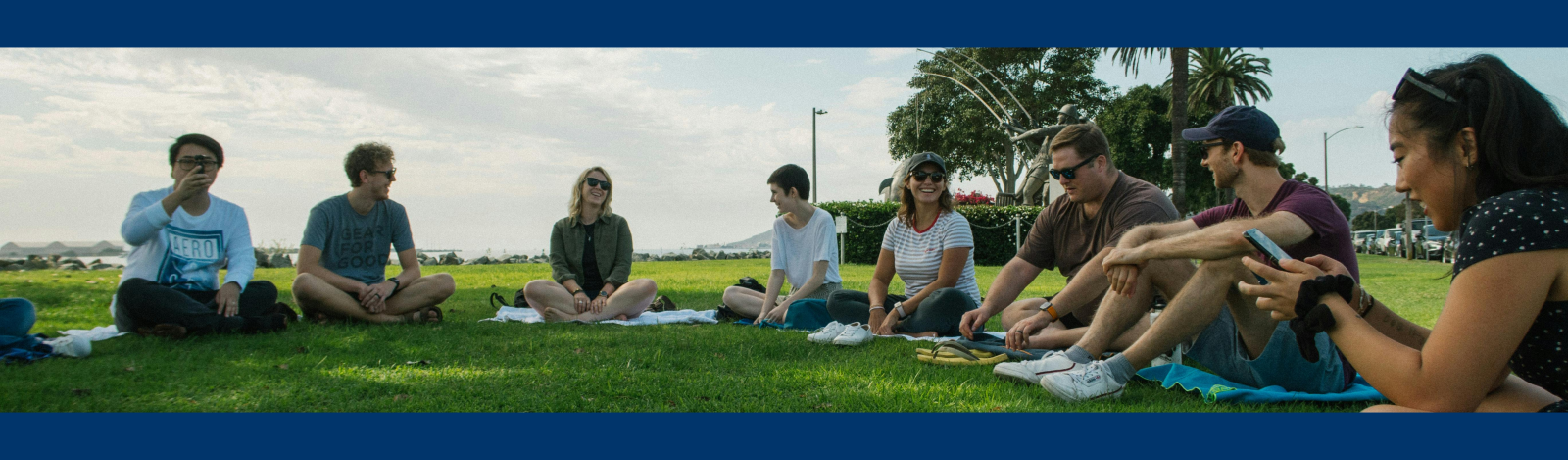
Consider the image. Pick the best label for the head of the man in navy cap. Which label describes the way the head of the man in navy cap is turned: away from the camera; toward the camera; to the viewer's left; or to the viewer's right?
to the viewer's left

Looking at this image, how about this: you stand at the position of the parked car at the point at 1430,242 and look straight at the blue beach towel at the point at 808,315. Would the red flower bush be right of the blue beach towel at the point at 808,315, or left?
right

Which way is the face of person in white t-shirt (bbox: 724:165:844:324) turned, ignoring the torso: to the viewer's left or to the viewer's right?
to the viewer's left

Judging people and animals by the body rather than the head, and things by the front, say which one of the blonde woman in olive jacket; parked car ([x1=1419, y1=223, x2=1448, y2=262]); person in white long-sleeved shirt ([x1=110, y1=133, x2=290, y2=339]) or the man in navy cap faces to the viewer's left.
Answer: the man in navy cap

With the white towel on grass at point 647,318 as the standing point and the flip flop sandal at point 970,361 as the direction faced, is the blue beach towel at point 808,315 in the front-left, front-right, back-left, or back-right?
front-left

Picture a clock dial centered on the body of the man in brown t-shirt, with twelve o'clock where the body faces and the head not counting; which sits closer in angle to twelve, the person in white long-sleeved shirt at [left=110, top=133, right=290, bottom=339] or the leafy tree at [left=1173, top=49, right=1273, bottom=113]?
the person in white long-sleeved shirt

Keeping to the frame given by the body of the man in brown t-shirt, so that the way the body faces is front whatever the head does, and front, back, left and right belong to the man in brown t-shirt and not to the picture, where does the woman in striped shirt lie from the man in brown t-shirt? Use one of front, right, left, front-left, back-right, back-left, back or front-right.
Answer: right

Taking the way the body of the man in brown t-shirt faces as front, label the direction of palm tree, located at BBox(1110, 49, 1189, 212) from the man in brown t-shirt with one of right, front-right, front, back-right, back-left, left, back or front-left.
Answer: back-right

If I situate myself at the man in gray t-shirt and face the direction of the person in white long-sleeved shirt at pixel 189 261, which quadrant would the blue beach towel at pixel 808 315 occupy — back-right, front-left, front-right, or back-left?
back-left

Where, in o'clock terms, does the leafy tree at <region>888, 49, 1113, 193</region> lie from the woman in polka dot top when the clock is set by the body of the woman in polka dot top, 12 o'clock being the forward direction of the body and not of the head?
The leafy tree is roughly at 2 o'clock from the woman in polka dot top.

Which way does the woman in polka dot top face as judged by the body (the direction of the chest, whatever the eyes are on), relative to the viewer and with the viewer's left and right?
facing to the left of the viewer

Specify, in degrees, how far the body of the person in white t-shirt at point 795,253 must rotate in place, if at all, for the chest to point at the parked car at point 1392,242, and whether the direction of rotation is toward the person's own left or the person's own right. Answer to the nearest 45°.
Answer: approximately 180°

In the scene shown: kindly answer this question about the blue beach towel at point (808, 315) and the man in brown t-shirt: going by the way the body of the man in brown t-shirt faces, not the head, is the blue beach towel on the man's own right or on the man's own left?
on the man's own right

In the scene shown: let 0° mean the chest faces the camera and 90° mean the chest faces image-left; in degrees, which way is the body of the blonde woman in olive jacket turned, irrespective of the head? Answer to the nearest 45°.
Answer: approximately 0°

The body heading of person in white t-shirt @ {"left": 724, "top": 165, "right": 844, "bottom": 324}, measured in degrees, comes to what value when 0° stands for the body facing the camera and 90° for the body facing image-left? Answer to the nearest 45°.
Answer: approximately 45°

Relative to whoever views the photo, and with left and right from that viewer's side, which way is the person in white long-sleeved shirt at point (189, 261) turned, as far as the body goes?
facing the viewer

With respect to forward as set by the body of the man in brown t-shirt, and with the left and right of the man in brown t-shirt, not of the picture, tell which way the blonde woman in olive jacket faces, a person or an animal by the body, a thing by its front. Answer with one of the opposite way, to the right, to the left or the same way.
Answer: to the left
